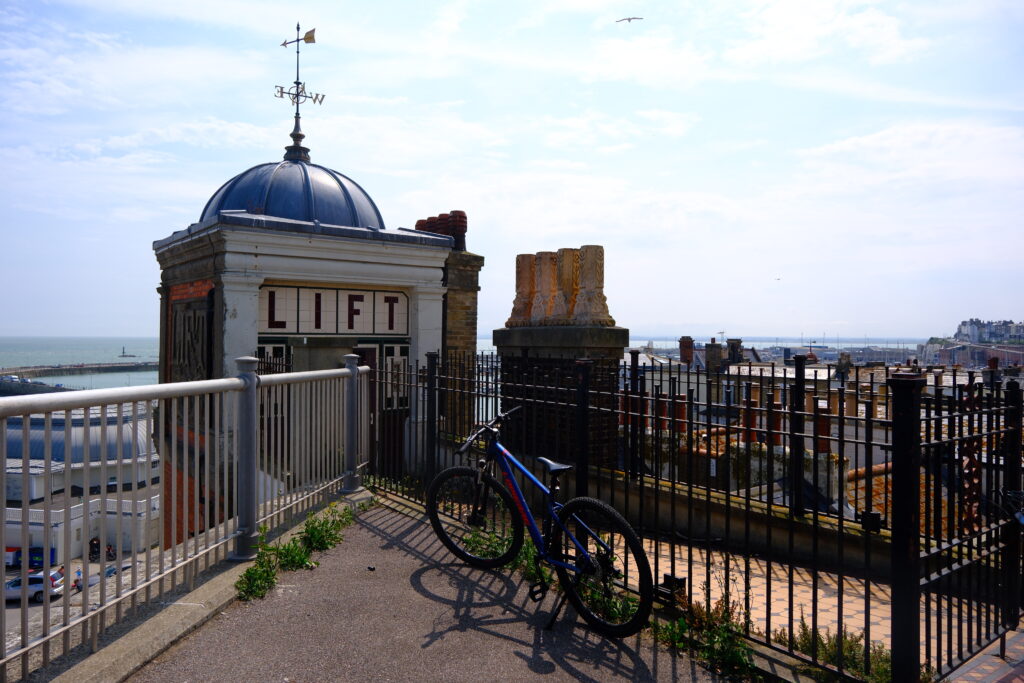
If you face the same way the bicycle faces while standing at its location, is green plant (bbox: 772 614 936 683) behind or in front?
behind

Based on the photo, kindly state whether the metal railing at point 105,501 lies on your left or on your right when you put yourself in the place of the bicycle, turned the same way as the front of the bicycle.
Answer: on your left

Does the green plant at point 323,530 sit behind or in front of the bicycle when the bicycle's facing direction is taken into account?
in front

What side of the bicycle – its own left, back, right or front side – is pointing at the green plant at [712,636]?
back

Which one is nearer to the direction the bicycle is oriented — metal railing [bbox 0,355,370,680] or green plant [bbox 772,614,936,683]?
the metal railing

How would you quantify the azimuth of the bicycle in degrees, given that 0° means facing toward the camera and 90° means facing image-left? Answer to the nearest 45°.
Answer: approximately 135°

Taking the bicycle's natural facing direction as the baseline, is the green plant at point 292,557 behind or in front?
in front

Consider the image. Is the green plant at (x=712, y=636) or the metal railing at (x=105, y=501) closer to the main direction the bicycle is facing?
the metal railing

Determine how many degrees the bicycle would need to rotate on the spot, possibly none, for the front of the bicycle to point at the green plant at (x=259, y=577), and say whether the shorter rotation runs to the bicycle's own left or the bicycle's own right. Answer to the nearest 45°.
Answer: approximately 45° to the bicycle's own left
